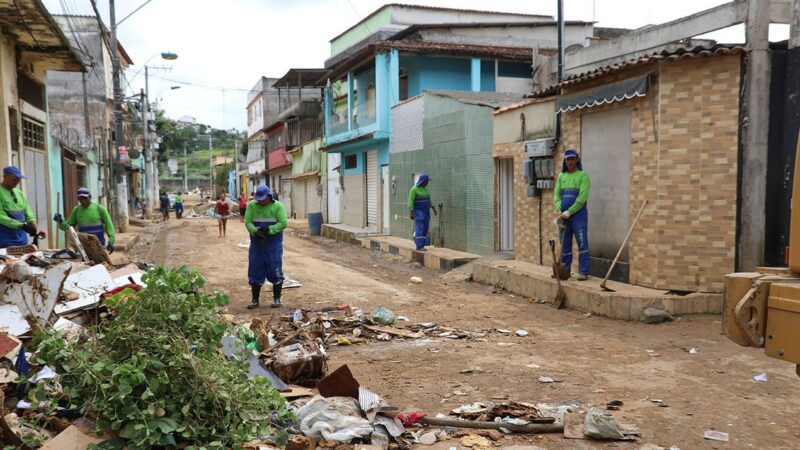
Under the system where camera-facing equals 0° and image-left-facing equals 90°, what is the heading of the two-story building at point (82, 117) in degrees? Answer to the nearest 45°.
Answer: approximately 315°

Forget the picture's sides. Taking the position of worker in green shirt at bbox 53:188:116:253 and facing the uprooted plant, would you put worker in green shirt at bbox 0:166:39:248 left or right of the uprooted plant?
right

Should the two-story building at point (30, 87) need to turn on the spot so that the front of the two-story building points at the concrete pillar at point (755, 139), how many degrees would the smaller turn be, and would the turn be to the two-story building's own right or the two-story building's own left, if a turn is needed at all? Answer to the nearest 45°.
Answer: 0° — it already faces it

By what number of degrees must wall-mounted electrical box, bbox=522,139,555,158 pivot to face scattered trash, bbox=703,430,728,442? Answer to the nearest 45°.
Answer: approximately 45° to its left

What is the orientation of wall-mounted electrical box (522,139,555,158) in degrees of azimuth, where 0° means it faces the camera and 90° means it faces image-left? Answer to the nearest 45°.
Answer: approximately 45°

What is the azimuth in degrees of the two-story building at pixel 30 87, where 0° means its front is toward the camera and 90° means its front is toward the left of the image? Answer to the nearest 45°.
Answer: approximately 315°

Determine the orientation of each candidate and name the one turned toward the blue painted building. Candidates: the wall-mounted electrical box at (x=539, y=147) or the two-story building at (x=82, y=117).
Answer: the two-story building

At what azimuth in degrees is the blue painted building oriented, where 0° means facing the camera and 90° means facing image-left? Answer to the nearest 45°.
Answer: approximately 45°

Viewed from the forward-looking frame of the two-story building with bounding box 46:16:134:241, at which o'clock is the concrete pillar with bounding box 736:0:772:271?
The concrete pillar is roughly at 1 o'clock from the two-story building.

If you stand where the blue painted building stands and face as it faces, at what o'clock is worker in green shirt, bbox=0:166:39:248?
The worker in green shirt is roughly at 11 o'clock from the blue painted building.
